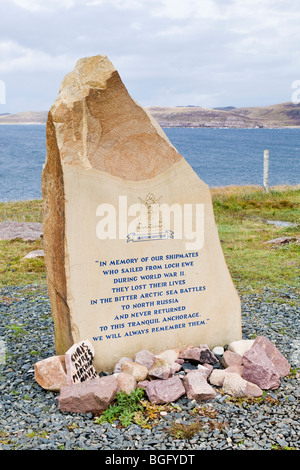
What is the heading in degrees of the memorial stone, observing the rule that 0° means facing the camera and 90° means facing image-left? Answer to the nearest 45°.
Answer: approximately 315°

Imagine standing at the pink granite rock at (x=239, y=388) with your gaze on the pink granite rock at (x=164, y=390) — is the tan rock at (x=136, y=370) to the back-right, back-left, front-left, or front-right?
front-right

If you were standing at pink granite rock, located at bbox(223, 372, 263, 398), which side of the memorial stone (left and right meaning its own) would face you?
front

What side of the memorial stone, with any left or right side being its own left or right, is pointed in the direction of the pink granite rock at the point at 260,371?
front

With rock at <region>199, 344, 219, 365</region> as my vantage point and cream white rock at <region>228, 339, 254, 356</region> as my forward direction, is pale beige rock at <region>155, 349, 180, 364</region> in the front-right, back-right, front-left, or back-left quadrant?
back-left
